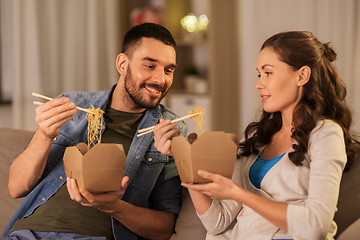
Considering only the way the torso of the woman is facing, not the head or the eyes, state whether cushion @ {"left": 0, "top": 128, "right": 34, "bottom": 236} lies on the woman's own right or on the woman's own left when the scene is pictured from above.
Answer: on the woman's own right

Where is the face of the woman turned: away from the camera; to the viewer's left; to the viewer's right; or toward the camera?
to the viewer's left

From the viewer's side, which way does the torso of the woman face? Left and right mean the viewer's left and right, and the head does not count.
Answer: facing the viewer and to the left of the viewer

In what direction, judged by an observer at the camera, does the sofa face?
facing the viewer

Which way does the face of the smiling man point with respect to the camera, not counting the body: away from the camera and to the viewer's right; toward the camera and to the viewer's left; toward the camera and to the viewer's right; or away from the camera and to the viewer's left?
toward the camera and to the viewer's right
